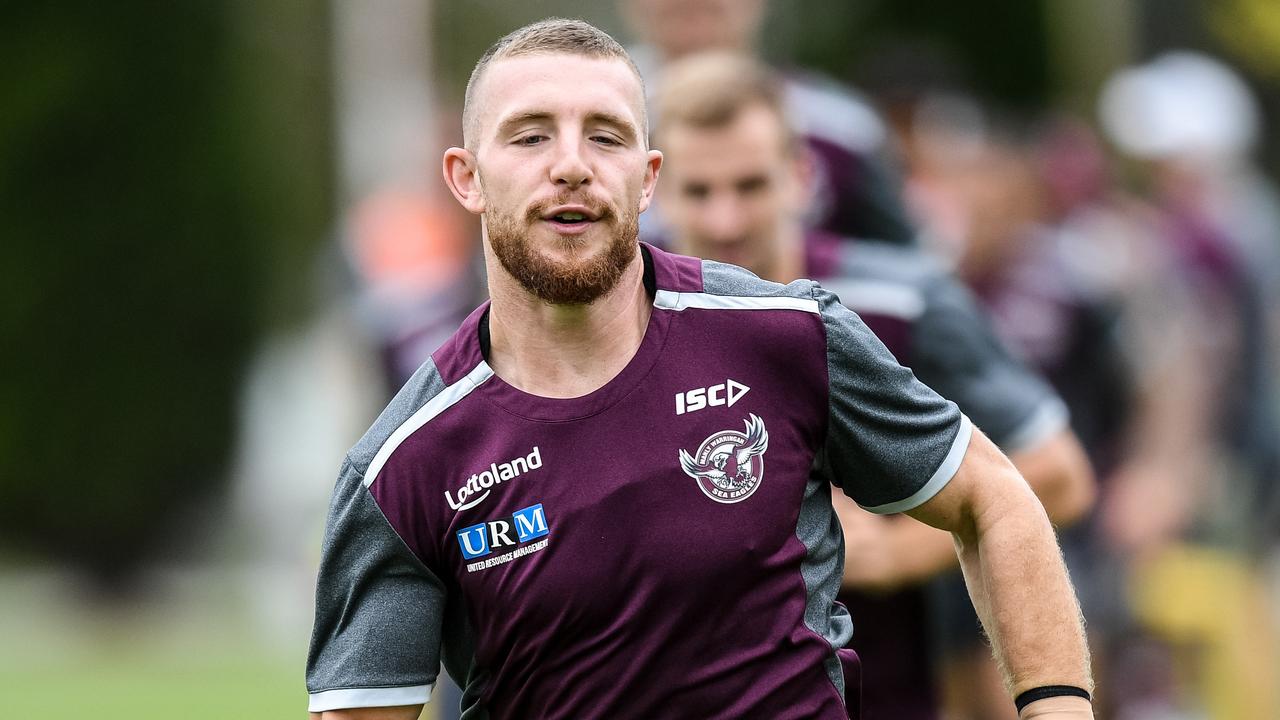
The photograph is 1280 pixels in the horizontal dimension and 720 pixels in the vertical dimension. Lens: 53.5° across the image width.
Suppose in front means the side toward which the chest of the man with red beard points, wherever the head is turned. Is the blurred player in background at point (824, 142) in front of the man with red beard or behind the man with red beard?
behind

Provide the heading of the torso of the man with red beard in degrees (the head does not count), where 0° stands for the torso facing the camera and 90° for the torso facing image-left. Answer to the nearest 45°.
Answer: approximately 0°

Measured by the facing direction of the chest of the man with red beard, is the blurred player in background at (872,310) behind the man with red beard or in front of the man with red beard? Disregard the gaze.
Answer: behind
